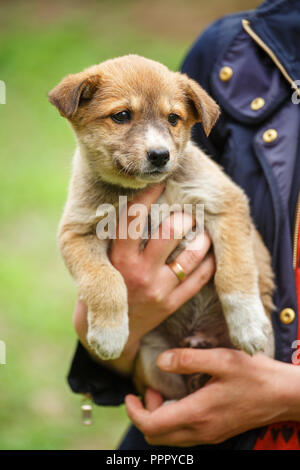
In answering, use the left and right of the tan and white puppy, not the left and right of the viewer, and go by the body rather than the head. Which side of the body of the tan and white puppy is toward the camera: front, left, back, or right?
front
